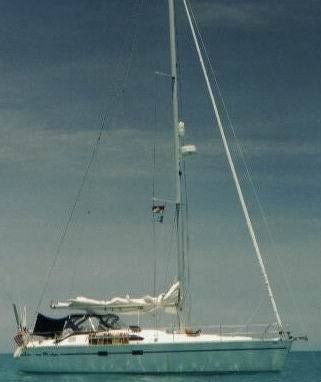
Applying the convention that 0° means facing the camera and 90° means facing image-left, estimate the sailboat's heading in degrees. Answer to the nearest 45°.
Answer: approximately 270°
